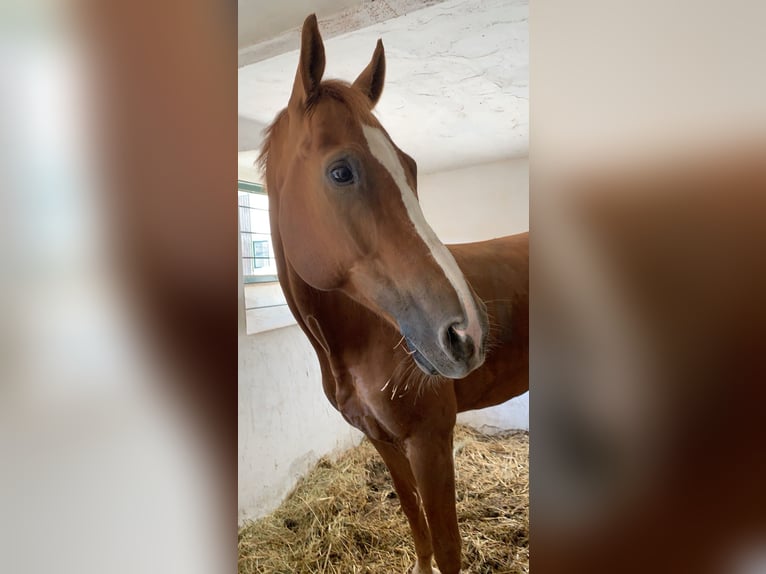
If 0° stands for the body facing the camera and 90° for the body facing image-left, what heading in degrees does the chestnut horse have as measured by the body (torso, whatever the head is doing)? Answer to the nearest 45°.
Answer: approximately 45°
